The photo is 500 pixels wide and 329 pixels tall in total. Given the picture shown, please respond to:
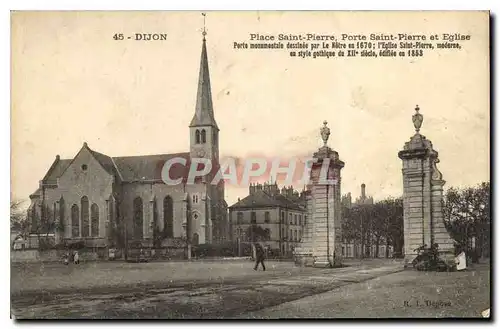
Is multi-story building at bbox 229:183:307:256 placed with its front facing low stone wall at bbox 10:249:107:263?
no

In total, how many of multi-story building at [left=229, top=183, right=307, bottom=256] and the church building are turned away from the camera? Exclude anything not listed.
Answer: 0

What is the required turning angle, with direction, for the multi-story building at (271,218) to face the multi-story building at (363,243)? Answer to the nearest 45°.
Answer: approximately 90° to its left

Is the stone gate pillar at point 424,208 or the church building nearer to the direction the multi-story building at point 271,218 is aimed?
the stone gate pillar

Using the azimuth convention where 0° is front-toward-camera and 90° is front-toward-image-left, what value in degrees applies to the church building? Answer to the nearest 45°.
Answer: approximately 270°

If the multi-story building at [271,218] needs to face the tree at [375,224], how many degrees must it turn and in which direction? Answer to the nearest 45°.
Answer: approximately 90° to its left
